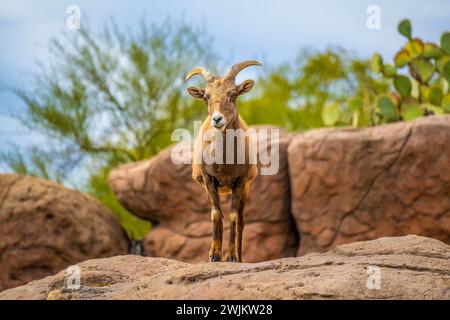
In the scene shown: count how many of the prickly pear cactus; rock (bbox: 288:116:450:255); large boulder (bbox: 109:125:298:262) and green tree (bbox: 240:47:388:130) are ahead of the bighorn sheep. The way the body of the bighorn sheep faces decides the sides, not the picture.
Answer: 0

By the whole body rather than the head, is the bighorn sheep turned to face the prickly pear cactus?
no

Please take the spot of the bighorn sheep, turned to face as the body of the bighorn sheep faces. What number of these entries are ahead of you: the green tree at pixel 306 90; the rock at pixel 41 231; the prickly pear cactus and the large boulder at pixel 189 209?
0

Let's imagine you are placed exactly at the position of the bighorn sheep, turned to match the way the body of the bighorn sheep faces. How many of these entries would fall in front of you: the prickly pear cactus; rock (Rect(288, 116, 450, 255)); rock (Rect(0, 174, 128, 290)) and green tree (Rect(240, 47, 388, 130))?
0

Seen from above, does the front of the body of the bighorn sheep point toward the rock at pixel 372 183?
no

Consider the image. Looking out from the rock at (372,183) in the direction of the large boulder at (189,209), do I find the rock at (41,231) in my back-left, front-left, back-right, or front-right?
front-left

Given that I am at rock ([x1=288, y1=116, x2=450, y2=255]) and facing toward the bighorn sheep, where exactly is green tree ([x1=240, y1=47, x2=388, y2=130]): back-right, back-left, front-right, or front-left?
back-right

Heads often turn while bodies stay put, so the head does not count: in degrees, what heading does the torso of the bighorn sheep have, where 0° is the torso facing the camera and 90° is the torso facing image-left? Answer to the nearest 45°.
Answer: approximately 0°

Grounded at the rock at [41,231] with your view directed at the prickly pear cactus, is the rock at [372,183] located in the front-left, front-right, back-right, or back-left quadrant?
front-right

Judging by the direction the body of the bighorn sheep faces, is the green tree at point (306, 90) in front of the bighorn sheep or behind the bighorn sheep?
behind

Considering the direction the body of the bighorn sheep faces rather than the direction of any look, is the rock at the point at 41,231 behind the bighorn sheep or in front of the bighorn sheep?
behind

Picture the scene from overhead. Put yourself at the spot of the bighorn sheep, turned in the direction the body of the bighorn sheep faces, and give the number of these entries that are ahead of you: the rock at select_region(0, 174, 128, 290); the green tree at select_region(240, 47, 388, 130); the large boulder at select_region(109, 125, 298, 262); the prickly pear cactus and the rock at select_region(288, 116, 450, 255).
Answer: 0

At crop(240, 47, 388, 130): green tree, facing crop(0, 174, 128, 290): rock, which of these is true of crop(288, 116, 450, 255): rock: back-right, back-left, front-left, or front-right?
front-left

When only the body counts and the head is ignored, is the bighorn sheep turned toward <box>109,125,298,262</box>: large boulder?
no
